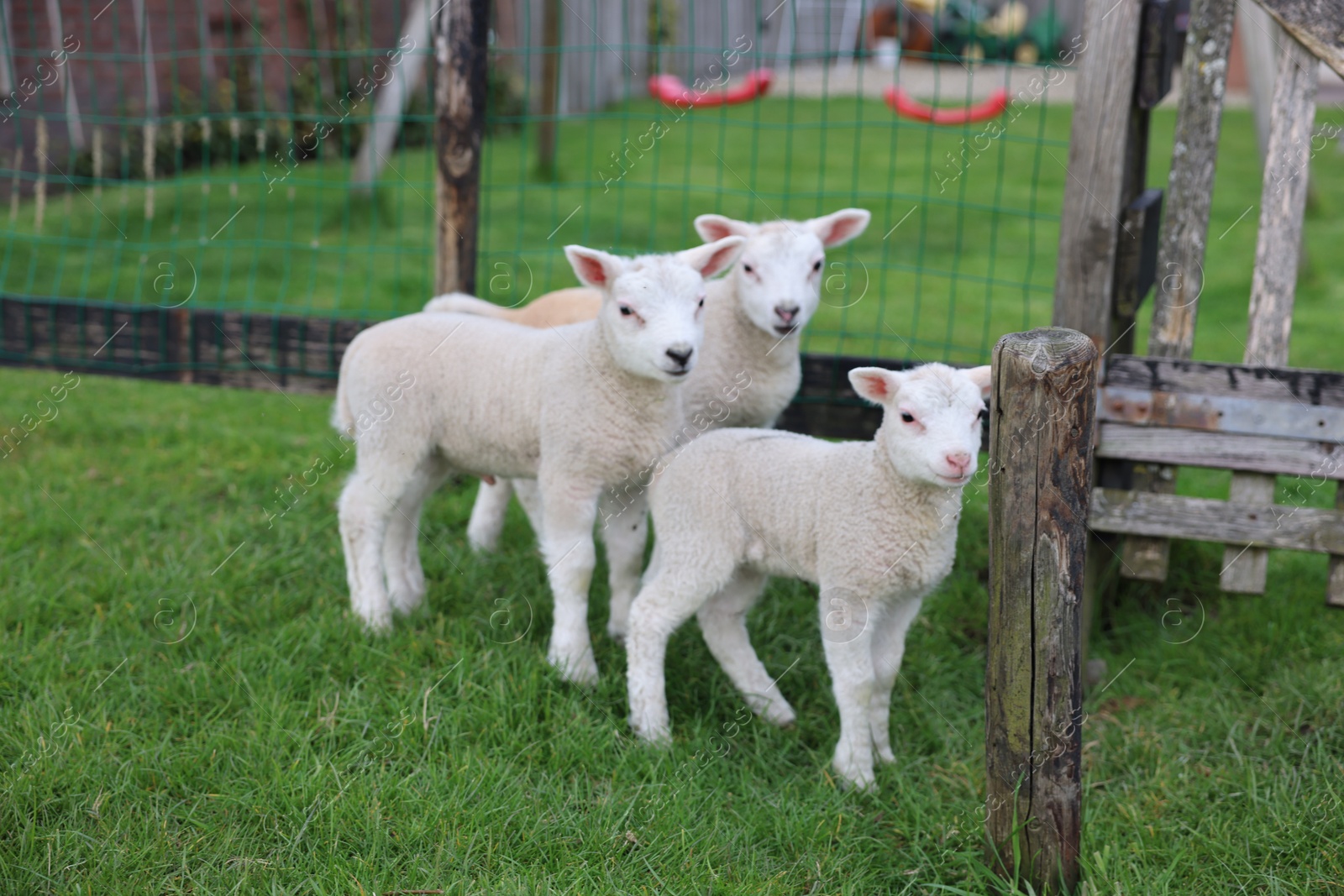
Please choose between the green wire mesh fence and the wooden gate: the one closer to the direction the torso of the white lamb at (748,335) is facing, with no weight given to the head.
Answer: the wooden gate

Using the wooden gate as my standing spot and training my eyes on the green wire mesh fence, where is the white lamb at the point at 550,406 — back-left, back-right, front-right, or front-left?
front-left

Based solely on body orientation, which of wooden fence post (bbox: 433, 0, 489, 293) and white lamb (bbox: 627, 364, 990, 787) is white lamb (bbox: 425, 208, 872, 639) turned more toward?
the white lamb

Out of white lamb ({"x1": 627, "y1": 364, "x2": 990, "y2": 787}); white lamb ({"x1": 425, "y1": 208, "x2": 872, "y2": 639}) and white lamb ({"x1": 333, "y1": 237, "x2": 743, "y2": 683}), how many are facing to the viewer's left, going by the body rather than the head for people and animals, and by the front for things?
0

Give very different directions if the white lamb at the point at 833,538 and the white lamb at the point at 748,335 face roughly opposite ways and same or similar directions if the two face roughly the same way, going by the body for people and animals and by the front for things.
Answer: same or similar directions

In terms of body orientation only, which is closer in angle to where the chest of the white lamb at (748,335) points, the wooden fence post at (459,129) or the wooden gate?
the wooden gate

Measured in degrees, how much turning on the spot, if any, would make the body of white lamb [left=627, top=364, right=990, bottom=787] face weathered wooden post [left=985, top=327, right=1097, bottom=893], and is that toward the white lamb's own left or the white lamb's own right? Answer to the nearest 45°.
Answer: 0° — it already faces it

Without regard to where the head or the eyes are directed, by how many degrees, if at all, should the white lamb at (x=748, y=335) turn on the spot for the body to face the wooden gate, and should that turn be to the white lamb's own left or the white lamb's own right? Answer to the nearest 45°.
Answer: approximately 45° to the white lamb's own left

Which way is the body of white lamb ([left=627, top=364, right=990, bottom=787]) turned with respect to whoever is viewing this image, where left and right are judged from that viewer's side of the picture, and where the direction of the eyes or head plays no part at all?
facing the viewer and to the right of the viewer

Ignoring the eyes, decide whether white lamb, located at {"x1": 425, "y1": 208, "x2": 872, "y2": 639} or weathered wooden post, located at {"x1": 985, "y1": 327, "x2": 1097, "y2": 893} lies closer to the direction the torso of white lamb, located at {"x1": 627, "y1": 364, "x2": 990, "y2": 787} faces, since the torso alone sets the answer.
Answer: the weathered wooden post

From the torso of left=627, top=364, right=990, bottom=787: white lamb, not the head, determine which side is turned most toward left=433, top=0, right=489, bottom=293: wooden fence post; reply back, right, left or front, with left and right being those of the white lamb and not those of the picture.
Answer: back

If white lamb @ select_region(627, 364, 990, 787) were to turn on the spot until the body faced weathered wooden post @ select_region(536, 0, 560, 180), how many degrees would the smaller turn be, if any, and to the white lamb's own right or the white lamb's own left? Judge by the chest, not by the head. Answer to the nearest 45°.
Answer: approximately 135° to the white lamb's own left

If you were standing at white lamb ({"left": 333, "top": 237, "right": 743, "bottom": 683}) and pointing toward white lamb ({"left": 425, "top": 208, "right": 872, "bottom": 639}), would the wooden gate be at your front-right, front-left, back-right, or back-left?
front-right

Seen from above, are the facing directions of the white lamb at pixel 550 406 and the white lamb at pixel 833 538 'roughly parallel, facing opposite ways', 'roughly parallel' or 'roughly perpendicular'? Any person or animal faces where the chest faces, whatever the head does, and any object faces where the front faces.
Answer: roughly parallel

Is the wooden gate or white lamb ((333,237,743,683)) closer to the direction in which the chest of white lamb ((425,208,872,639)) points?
the wooden gate

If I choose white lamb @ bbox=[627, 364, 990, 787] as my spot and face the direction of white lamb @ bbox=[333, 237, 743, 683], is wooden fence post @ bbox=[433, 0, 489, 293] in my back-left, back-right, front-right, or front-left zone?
front-right
